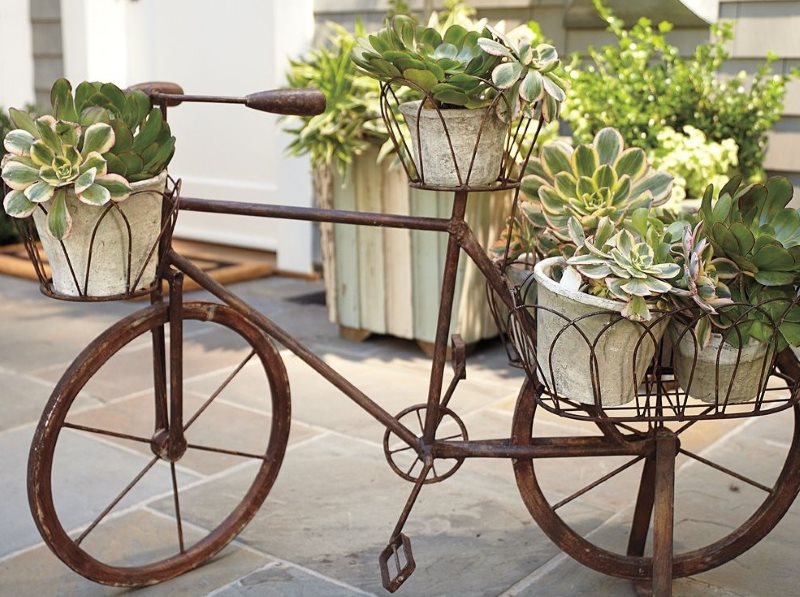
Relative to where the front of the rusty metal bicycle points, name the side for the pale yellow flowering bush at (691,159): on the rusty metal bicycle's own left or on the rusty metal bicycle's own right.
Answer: on the rusty metal bicycle's own right

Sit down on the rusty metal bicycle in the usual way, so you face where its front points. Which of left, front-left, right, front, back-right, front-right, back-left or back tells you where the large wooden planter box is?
right

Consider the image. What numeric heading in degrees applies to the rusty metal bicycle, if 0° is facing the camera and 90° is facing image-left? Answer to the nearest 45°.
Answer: approximately 90°
